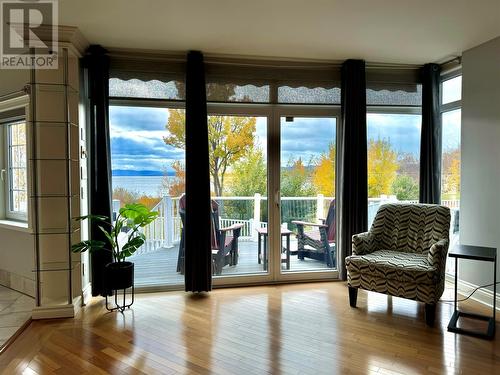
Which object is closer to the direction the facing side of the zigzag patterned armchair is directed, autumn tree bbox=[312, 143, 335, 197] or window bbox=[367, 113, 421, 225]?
the autumn tree

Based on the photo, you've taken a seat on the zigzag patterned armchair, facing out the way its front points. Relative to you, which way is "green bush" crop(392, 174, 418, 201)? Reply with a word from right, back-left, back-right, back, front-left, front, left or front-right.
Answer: back-right

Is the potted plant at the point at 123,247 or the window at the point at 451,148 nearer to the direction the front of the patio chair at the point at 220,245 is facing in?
the window

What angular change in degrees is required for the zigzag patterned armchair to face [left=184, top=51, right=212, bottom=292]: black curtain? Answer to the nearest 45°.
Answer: approximately 45° to its right
